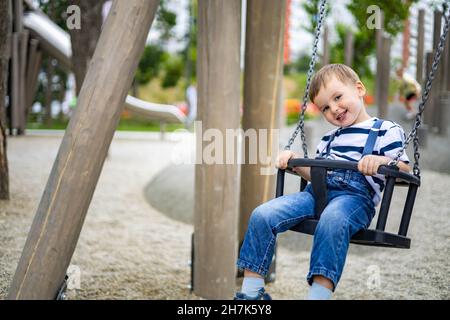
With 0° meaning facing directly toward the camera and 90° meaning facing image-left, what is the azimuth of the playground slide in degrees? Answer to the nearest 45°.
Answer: approximately 270°

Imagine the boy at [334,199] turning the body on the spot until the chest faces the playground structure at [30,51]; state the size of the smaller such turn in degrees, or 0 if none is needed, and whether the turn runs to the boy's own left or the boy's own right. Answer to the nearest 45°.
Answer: approximately 90° to the boy's own right

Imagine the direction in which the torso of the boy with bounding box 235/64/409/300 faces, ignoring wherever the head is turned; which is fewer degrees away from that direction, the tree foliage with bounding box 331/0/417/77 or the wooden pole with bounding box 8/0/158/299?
the wooden pole

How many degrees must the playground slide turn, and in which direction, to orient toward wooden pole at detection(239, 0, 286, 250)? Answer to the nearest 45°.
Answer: approximately 45° to its right

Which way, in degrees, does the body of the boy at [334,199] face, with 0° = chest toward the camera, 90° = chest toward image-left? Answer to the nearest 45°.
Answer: approximately 45°

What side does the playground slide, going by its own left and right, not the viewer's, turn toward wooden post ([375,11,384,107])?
front

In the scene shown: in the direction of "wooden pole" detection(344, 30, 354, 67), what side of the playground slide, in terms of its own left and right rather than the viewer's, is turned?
front

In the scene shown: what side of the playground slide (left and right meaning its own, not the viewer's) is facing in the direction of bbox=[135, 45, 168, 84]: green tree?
left

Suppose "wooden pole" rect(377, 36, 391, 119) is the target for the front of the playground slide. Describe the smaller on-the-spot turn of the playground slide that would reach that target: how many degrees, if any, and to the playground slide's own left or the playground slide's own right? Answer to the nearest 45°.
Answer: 0° — it already faces it

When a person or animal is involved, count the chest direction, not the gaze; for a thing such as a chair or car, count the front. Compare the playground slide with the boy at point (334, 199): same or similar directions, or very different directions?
very different directions

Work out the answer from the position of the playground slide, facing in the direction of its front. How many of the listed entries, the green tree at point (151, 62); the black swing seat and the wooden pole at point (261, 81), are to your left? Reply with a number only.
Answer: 1

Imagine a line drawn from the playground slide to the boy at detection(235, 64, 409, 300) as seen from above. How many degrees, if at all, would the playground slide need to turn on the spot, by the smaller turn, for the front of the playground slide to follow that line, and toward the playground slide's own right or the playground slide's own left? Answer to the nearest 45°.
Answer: approximately 90° to the playground slide's own right

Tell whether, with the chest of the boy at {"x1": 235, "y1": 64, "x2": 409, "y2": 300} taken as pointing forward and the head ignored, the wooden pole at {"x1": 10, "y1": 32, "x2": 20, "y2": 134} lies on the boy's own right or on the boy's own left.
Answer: on the boy's own right

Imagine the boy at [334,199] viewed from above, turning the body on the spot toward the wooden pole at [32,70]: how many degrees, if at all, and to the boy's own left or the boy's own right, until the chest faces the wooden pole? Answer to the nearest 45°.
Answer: approximately 90° to the boy's own right

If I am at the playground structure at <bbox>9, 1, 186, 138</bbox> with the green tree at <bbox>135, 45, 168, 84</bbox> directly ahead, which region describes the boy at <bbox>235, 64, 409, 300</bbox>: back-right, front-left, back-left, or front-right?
back-right

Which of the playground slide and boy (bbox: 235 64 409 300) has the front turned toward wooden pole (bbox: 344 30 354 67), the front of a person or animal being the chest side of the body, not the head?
the playground slide
